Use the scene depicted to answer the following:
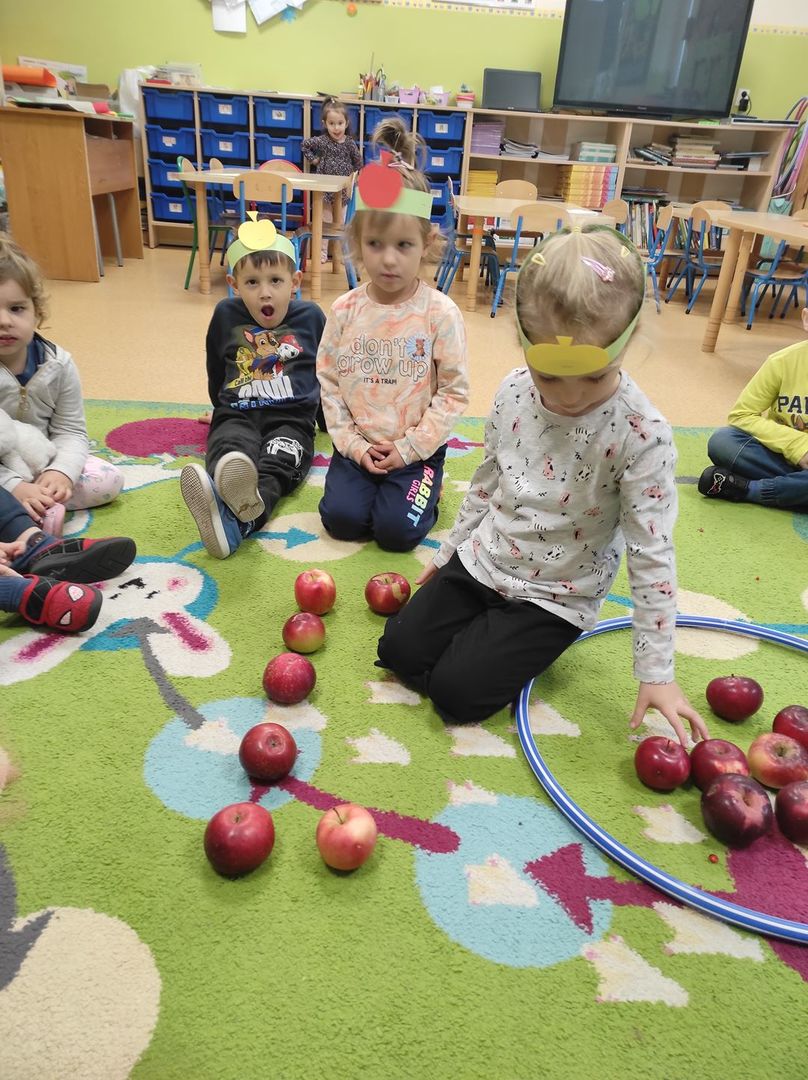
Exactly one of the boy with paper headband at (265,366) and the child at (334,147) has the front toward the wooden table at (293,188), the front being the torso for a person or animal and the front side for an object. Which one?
the child

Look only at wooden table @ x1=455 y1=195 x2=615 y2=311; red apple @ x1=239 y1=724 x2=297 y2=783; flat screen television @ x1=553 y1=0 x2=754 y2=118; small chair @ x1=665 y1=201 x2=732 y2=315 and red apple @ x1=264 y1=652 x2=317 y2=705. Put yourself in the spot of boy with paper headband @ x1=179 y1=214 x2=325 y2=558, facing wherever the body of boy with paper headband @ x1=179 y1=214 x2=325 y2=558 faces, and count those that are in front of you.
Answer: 2

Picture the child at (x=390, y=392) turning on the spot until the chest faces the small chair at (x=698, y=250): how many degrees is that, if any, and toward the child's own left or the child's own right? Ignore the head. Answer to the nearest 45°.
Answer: approximately 135° to the child's own left

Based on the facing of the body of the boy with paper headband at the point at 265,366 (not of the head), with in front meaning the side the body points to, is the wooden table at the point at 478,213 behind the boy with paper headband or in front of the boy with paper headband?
behind

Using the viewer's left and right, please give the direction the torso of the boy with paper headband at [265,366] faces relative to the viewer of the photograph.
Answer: facing the viewer

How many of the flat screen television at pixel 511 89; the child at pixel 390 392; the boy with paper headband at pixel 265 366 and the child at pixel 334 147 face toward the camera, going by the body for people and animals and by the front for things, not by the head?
4

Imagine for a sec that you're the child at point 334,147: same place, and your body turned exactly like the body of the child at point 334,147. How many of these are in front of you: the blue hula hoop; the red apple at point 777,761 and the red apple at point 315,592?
3

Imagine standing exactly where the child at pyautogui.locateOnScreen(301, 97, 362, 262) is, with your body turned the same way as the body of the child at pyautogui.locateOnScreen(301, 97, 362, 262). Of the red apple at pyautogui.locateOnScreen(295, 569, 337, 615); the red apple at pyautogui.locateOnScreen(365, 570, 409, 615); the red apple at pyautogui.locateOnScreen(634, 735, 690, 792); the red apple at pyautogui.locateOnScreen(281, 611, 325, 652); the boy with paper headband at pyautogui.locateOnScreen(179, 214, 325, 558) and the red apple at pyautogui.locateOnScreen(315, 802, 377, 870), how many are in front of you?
6

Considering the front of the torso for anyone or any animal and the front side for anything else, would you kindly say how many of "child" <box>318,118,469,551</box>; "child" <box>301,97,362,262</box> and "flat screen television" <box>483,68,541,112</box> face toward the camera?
3

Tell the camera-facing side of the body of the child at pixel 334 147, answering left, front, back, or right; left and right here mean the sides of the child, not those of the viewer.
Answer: front

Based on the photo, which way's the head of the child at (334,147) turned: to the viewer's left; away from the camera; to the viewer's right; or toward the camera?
toward the camera

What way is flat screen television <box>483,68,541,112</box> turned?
toward the camera

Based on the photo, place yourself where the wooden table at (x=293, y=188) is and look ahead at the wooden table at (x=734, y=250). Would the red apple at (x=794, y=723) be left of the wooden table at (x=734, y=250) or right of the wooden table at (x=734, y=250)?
right

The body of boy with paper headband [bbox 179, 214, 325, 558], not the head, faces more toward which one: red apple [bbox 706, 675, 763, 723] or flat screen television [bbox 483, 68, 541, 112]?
the red apple

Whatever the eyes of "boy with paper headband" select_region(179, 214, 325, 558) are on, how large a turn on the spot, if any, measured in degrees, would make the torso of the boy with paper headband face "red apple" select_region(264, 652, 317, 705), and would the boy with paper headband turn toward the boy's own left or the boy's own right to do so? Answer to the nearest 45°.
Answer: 0° — they already face it

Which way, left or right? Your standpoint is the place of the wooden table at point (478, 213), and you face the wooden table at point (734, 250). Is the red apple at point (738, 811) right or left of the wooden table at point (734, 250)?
right

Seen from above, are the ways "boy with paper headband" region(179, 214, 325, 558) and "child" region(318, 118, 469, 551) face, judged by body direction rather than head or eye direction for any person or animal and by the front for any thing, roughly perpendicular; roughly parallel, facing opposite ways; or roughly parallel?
roughly parallel

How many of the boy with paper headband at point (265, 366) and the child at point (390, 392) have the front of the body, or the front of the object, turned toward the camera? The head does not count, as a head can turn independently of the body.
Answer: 2

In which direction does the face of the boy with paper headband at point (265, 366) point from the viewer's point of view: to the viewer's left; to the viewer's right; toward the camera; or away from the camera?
toward the camera

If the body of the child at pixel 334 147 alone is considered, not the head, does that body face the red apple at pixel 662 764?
yes

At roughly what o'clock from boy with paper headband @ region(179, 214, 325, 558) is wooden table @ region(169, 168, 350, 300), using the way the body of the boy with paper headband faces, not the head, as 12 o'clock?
The wooden table is roughly at 6 o'clock from the boy with paper headband.
